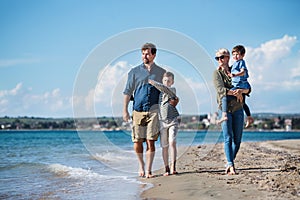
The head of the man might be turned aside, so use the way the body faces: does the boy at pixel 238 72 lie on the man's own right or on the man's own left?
on the man's own left

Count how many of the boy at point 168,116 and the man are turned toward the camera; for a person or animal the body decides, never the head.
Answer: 2

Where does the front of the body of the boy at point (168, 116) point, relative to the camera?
toward the camera

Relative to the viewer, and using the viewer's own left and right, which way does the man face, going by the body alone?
facing the viewer

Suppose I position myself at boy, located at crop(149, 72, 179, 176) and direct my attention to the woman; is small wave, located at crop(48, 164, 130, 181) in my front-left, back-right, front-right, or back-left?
back-left

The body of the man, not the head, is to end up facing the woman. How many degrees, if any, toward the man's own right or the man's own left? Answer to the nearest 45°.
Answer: approximately 90° to the man's own left

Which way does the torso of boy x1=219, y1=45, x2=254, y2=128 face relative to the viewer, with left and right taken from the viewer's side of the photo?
facing the viewer and to the left of the viewer

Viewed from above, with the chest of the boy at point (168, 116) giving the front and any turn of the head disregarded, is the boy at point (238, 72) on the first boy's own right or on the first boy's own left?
on the first boy's own left

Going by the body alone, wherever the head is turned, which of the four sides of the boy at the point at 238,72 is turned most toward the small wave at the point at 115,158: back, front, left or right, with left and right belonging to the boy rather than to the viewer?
right

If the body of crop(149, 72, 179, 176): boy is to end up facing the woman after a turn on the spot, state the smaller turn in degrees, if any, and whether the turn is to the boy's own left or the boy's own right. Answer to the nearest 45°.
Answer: approximately 90° to the boy's own left
